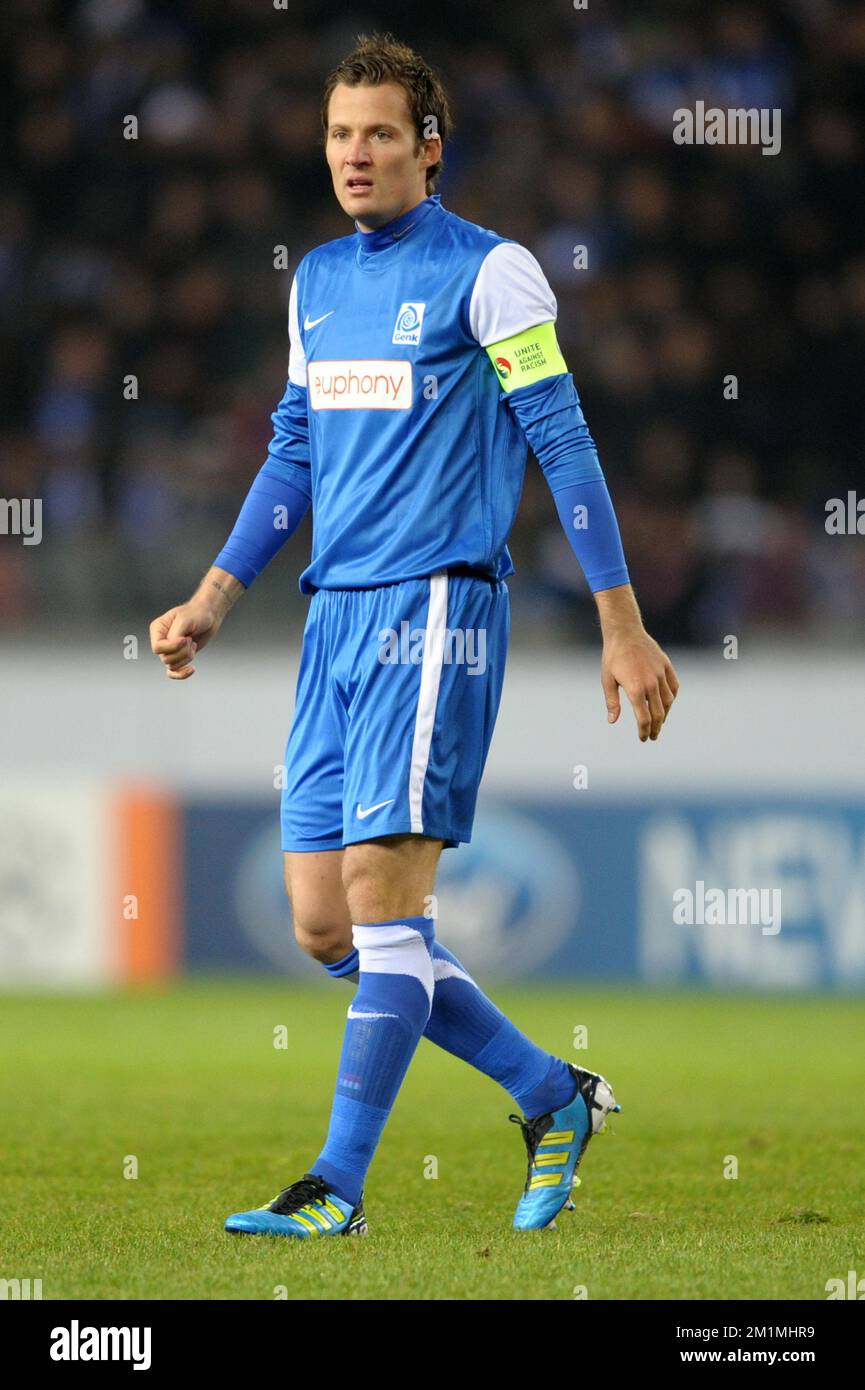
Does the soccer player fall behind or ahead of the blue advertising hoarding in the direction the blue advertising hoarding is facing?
ahead

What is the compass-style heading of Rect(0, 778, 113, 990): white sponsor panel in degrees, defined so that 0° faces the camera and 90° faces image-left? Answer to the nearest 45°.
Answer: approximately 0°

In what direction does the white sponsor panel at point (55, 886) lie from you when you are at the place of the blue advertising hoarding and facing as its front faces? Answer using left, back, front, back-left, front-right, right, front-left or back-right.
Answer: right

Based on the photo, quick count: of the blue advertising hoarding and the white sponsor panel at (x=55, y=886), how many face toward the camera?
2

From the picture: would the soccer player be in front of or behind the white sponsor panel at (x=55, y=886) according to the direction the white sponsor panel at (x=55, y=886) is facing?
in front

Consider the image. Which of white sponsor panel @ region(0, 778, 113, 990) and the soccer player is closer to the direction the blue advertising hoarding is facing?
the soccer player

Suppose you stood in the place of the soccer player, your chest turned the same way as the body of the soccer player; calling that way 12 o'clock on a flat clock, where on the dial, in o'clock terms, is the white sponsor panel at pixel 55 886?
The white sponsor panel is roughly at 4 o'clock from the soccer player.
